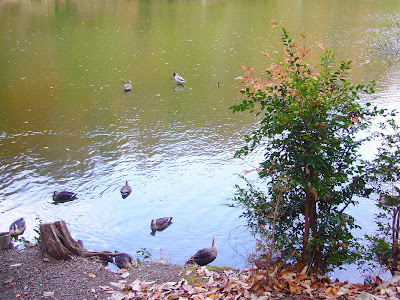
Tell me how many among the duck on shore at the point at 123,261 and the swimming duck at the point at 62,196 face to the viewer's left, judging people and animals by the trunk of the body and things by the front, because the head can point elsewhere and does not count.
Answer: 1

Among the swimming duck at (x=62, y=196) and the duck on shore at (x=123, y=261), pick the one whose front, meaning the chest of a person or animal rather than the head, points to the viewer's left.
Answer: the swimming duck

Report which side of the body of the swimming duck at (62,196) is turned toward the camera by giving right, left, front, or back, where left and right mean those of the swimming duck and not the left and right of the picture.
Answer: left

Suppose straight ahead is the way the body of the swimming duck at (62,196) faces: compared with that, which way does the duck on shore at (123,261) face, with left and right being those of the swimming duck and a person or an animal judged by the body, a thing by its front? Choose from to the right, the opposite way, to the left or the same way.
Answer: the opposite way
